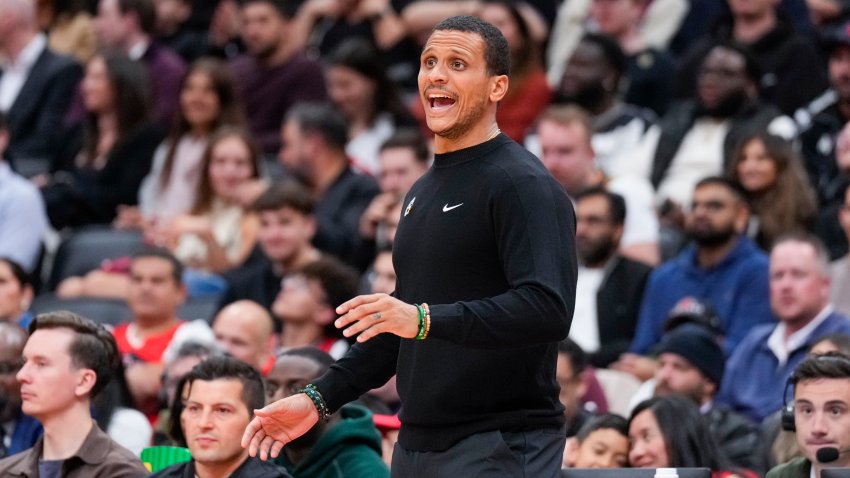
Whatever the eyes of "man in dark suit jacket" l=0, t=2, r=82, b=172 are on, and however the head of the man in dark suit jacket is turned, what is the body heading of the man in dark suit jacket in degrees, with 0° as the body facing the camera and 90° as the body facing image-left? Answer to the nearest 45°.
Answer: approximately 45°

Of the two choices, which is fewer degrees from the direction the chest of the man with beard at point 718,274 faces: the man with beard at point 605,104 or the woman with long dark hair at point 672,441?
the woman with long dark hair

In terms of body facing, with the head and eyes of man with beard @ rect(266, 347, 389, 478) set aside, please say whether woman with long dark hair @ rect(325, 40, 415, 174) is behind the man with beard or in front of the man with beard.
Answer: behind

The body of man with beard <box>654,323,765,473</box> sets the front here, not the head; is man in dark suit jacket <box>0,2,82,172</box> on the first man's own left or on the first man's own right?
on the first man's own right

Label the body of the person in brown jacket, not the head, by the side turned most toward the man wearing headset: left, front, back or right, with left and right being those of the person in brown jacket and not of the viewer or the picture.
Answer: left

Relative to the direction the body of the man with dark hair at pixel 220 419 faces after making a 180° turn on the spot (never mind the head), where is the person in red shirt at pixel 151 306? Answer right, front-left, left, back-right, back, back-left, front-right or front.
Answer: front-left

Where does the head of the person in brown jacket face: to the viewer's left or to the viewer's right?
to the viewer's left

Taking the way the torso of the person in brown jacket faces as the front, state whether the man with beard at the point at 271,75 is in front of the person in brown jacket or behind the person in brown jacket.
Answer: behind

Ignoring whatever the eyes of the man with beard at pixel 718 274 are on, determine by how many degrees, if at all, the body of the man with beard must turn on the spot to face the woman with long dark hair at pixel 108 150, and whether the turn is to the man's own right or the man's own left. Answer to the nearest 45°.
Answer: approximately 45° to the man's own right
